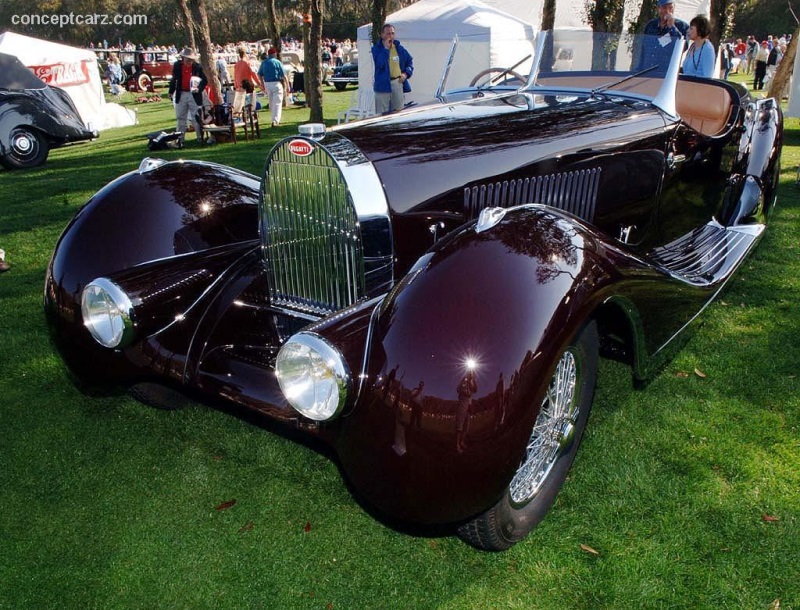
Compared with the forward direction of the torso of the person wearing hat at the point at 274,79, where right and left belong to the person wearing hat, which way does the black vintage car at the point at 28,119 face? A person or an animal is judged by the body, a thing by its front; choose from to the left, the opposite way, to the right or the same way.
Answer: to the left

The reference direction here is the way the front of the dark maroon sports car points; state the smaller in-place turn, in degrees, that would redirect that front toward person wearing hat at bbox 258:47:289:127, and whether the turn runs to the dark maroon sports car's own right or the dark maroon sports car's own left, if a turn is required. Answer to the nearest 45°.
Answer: approximately 135° to the dark maroon sports car's own right

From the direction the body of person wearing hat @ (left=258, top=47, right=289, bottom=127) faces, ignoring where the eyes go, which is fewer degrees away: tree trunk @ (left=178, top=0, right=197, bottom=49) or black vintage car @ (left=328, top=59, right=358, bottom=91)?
the black vintage car

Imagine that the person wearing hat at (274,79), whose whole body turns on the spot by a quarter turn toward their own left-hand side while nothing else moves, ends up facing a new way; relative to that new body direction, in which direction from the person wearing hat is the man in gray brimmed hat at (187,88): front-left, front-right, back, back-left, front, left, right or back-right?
front-left

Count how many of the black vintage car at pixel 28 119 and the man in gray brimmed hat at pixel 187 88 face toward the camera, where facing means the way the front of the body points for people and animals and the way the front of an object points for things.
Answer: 1

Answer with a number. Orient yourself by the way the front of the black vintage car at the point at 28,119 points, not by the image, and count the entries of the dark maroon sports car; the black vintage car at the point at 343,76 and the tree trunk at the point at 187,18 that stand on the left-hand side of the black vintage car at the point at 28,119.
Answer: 1

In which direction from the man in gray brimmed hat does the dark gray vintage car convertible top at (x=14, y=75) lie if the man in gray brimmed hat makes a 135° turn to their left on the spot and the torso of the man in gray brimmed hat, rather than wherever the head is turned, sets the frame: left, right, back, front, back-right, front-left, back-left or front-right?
back-left

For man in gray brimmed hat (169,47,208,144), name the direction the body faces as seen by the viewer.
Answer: toward the camera

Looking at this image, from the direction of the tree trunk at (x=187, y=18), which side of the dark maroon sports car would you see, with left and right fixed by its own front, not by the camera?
right

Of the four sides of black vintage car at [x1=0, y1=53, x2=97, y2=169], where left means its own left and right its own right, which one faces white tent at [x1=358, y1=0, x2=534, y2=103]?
back
